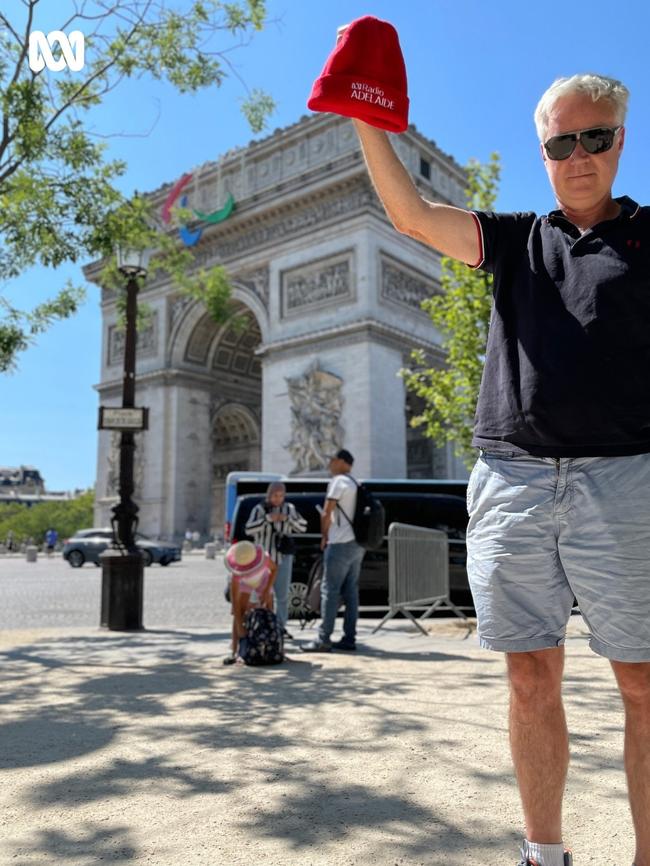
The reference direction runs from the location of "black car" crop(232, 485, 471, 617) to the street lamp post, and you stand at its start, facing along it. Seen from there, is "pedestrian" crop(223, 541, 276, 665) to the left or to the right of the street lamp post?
left

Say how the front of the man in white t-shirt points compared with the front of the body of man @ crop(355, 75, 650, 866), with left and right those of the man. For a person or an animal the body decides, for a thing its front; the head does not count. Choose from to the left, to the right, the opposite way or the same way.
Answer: to the right

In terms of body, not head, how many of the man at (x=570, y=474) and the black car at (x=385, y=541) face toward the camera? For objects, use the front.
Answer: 1

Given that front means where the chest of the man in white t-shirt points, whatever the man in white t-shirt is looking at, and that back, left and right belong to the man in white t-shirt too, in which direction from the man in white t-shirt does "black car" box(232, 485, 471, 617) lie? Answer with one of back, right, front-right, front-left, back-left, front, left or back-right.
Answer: right

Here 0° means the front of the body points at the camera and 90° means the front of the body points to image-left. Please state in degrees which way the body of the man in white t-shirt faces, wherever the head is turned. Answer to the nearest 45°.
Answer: approximately 90°
